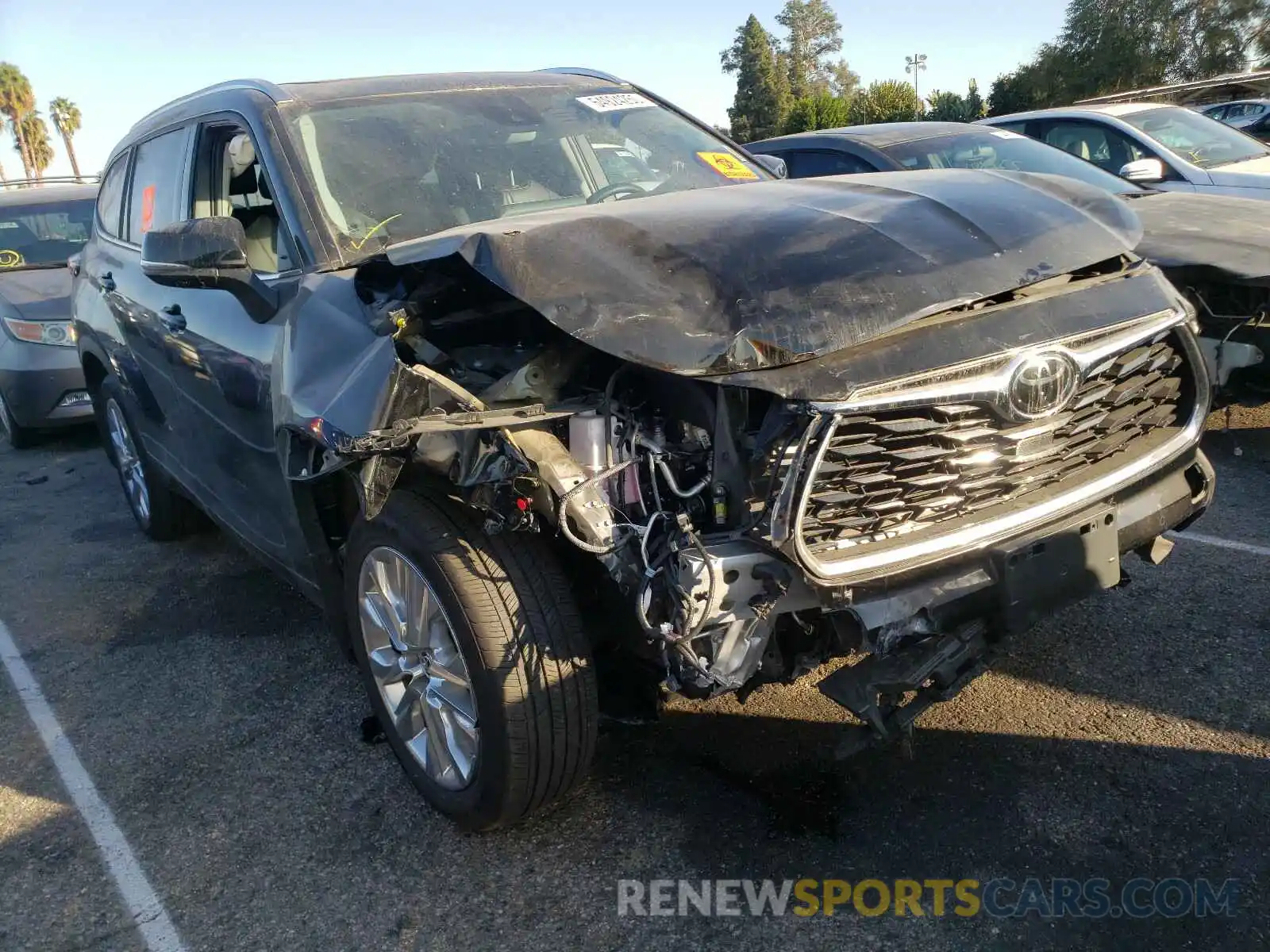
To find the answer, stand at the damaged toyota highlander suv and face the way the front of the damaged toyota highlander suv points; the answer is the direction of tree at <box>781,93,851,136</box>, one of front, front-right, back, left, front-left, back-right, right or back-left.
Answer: back-left

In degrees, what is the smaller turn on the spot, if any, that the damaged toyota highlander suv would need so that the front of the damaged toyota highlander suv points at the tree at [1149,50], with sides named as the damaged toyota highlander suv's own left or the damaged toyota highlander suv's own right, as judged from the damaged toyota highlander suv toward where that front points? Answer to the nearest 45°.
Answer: approximately 90° to the damaged toyota highlander suv's own left

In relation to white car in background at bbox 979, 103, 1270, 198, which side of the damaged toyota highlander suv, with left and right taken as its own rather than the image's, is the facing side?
left

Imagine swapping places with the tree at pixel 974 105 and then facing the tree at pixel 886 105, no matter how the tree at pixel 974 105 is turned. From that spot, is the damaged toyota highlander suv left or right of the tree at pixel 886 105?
left

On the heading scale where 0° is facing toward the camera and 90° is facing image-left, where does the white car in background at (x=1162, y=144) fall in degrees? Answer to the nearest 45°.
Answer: approximately 315°

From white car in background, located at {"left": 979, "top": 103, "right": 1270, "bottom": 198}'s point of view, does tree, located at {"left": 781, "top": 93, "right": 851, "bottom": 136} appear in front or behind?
behind

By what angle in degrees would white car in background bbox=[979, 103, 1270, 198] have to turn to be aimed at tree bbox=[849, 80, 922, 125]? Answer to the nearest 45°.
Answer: approximately 135° to its left

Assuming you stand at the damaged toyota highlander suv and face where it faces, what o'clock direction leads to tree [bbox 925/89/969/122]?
The tree is roughly at 8 o'clock from the damaged toyota highlander suv.

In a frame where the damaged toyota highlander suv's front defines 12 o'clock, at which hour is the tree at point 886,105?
The tree is roughly at 8 o'clock from the damaged toyota highlander suv.
